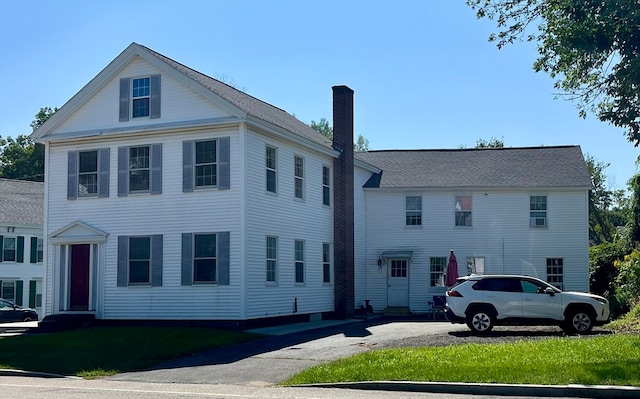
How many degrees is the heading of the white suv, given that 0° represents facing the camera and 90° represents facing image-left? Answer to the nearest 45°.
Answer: approximately 270°

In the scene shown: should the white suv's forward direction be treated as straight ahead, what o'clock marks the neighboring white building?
The neighboring white building is roughly at 7 o'clock from the white suv.

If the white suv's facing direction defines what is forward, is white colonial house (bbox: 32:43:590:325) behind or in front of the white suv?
behind

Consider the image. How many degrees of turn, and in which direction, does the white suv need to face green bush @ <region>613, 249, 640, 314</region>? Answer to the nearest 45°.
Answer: approximately 45° to its left

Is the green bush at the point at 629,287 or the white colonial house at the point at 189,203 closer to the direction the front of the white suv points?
the green bush

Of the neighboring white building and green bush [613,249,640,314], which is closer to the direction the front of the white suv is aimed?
the green bush
